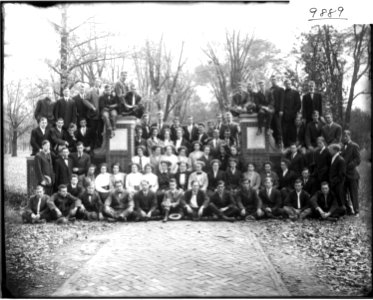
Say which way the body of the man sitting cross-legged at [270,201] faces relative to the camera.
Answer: toward the camera

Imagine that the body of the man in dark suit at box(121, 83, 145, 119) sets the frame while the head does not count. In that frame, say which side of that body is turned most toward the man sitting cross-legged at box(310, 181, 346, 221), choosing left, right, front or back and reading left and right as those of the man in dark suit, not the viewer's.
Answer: left

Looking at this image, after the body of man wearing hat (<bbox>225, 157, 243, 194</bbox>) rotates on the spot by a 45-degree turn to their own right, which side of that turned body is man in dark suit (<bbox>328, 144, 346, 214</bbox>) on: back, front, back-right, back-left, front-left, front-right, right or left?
back-left

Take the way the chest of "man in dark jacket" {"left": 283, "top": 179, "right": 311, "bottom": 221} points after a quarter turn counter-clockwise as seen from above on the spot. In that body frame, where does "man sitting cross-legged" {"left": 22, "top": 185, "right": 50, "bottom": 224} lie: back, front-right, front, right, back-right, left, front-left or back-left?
back

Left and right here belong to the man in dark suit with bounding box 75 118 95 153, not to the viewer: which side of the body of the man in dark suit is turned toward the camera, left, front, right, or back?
front

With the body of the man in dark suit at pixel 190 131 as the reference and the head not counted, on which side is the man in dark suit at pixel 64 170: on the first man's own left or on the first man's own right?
on the first man's own right

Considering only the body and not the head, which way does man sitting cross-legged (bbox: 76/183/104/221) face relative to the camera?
toward the camera
